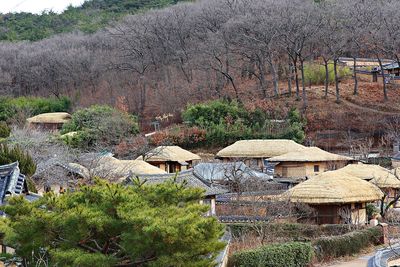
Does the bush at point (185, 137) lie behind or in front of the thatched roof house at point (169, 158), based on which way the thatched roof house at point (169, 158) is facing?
behind

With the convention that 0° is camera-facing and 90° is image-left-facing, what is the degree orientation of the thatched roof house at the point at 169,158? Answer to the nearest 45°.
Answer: approximately 0°

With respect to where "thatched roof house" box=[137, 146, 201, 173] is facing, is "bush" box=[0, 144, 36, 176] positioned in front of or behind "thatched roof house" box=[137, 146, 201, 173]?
in front

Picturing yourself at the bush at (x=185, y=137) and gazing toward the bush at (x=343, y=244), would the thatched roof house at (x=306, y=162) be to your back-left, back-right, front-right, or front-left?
front-left

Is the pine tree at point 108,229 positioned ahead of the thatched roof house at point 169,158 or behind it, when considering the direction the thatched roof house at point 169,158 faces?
ahead

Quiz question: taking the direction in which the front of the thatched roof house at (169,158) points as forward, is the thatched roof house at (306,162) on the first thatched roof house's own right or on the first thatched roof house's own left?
on the first thatched roof house's own left

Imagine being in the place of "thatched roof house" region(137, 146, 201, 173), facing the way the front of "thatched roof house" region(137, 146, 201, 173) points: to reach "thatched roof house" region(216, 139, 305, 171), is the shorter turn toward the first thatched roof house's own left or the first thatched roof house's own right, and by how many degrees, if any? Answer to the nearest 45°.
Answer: approximately 90° to the first thatched roof house's own left

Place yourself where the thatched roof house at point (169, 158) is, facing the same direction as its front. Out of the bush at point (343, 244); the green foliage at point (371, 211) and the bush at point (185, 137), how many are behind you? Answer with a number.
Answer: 1

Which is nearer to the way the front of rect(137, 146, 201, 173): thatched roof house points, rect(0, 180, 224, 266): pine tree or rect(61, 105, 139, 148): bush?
the pine tree

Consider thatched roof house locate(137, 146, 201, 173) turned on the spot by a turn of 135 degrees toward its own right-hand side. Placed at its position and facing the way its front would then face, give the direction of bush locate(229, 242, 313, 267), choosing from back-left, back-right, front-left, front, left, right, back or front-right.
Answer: back-left

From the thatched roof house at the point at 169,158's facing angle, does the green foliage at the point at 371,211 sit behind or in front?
in front

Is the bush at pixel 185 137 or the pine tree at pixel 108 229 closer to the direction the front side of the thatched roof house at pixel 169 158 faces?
the pine tree
